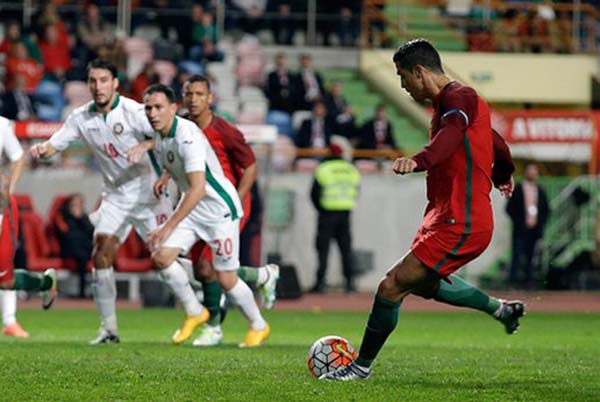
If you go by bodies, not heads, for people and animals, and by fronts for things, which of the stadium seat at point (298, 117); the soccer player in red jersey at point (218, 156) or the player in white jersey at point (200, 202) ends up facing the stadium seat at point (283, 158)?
the stadium seat at point (298, 117)

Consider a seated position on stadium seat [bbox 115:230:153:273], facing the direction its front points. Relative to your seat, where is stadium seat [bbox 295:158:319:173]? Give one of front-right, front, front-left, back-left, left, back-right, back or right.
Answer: back-left

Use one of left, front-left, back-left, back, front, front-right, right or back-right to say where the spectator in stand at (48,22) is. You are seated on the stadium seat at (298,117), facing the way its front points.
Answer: right

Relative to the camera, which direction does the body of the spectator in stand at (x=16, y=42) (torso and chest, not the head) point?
toward the camera

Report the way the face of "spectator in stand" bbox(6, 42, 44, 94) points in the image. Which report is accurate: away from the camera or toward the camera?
toward the camera

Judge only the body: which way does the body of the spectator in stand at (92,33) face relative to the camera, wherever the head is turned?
toward the camera

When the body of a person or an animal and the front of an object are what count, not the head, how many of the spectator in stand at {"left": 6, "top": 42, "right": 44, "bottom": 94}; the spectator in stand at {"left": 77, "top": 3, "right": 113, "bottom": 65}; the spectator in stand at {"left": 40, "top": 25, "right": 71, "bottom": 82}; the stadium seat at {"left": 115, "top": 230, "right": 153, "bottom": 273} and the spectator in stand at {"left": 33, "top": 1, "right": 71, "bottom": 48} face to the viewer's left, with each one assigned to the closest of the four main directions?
0

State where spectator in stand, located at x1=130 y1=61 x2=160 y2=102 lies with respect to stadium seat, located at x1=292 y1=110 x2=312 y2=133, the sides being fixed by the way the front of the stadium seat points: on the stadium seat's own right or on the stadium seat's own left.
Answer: on the stadium seat's own right

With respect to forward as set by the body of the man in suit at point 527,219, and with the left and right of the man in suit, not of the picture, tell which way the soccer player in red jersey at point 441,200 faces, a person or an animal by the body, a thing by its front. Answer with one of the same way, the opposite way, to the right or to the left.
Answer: to the right

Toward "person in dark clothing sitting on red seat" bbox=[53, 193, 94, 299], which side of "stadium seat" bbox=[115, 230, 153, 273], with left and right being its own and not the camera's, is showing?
right

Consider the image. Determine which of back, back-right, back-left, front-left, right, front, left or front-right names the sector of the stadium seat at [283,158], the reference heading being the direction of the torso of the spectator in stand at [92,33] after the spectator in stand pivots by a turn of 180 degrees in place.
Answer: back-right

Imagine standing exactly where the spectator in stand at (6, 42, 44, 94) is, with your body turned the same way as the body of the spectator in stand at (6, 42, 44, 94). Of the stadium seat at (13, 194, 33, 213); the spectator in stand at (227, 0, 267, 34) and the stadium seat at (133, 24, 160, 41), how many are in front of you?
1
